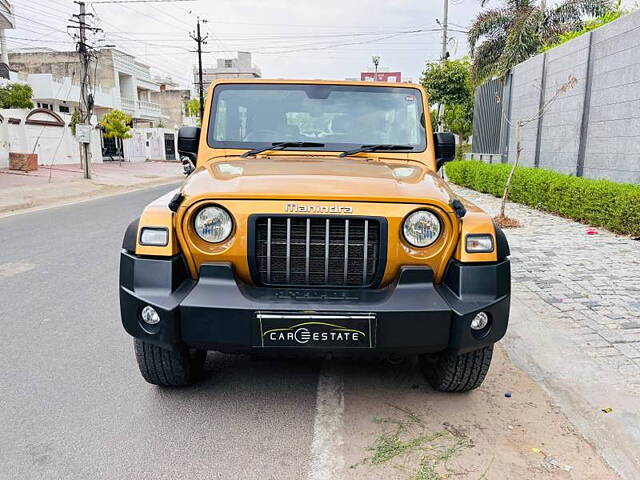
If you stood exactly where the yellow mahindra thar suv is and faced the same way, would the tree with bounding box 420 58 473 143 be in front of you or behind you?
behind

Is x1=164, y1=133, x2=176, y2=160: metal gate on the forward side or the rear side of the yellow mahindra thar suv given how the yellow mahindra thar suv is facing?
on the rear side

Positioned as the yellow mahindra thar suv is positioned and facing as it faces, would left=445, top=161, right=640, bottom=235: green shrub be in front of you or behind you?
behind

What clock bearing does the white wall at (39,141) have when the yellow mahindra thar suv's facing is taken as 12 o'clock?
The white wall is roughly at 5 o'clock from the yellow mahindra thar suv.

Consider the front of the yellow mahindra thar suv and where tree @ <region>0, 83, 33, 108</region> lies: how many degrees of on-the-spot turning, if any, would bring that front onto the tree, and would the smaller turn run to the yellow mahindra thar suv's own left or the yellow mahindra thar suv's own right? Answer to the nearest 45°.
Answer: approximately 135° to the yellow mahindra thar suv's own right

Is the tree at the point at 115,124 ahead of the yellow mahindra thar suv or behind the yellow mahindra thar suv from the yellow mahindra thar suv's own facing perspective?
behind

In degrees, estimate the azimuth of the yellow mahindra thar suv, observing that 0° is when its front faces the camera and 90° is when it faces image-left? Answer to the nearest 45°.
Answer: approximately 0°

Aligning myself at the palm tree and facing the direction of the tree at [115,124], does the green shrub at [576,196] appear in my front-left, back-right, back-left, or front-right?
back-left

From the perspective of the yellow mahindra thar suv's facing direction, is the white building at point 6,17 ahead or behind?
behind

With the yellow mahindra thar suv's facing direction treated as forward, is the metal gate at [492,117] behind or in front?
behind
